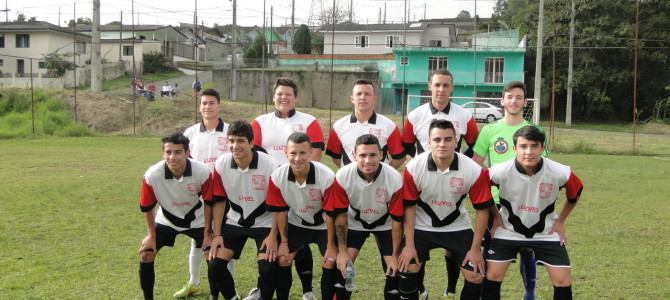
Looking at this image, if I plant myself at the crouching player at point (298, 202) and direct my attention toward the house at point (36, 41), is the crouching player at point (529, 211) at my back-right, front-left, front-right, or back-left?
back-right

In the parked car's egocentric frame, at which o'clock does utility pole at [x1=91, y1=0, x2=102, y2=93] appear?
The utility pole is roughly at 12 o'clock from the parked car.

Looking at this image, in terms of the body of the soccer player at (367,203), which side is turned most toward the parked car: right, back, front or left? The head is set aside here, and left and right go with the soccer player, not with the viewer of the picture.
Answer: back

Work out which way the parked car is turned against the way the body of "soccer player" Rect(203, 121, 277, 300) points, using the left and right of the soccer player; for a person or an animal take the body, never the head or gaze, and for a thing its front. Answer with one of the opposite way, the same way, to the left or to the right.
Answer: to the right

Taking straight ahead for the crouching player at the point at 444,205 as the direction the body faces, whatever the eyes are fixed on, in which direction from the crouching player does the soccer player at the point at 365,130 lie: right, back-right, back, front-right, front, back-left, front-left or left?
back-right

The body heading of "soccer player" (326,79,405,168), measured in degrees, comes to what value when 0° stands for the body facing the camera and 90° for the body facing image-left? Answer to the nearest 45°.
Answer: approximately 0°

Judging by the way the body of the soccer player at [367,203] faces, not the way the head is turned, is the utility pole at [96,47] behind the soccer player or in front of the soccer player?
behind

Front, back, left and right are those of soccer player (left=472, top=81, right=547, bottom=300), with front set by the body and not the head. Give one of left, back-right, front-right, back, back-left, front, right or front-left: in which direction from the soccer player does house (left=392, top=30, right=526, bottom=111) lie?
back

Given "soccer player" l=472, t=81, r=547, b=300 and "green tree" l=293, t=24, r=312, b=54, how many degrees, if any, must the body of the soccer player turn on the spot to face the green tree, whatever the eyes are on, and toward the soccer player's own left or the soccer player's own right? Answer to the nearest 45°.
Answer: approximately 180°

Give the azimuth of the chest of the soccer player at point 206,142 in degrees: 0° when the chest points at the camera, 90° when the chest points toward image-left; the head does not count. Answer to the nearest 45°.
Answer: approximately 0°
